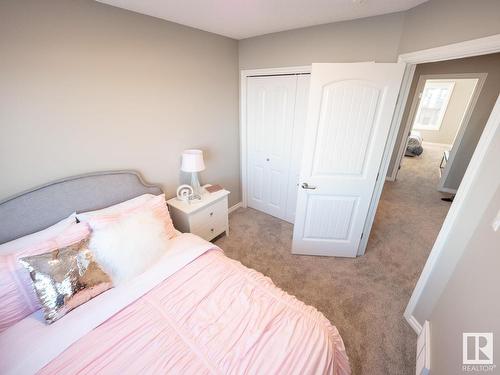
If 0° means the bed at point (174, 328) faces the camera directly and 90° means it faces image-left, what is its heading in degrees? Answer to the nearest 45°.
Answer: approximately 315°

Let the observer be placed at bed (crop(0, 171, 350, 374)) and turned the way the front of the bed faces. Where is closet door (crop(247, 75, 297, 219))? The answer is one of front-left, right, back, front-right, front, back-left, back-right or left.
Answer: left

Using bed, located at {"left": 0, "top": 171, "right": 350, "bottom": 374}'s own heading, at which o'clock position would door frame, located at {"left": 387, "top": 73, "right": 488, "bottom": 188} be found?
The door frame is roughly at 10 o'clock from the bed.

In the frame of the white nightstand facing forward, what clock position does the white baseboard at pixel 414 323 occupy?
The white baseboard is roughly at 12 o'clock from the white nightstand.

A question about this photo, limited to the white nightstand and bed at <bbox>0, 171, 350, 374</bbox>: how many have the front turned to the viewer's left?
0

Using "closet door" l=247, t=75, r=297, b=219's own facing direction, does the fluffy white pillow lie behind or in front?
in front

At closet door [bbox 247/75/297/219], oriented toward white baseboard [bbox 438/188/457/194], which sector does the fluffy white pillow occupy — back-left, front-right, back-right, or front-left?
back-right

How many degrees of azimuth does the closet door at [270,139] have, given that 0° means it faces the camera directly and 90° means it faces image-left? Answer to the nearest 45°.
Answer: approximately 45°

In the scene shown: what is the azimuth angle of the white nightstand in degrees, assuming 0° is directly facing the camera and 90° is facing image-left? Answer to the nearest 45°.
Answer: approximately 315°
